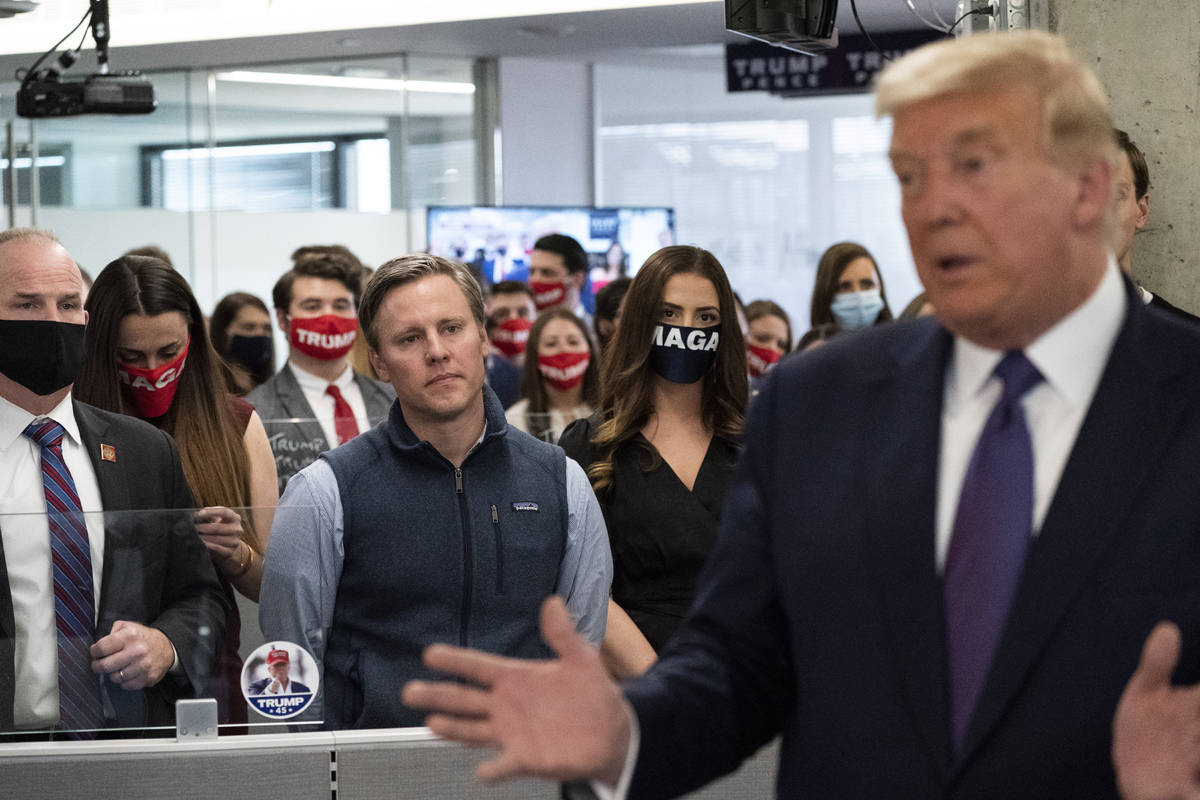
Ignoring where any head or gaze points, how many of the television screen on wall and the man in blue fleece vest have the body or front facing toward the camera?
2

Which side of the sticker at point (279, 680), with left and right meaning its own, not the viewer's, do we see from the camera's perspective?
front

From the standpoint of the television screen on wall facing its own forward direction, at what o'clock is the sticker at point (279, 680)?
The sticker is roughly at 12 o'clock from the television screen on wall.

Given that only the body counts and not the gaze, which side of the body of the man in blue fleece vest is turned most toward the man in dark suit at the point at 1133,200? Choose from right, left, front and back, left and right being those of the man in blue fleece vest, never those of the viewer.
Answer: left

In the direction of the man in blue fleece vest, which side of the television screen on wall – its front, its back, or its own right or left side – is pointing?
front

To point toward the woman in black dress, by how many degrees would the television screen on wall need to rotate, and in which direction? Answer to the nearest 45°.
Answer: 0° — it already faces them

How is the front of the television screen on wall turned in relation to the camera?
facing the viewer

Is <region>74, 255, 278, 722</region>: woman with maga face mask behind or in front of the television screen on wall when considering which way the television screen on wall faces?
in front

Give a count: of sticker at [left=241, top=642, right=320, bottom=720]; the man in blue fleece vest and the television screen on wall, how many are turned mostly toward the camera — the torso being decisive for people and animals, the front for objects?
3

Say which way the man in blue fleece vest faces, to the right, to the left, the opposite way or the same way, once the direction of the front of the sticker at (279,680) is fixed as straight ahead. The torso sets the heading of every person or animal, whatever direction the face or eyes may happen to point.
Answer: the same way

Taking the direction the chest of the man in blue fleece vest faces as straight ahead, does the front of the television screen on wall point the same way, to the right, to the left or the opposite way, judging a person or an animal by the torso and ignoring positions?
the same way

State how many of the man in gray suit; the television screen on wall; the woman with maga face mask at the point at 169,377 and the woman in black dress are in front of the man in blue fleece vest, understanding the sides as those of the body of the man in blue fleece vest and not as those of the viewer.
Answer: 0

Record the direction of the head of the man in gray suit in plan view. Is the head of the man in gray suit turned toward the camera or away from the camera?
toward the camera

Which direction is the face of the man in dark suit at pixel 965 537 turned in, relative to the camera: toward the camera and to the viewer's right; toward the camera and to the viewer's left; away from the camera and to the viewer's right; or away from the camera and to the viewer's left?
toward the camera and to the viewer's left
